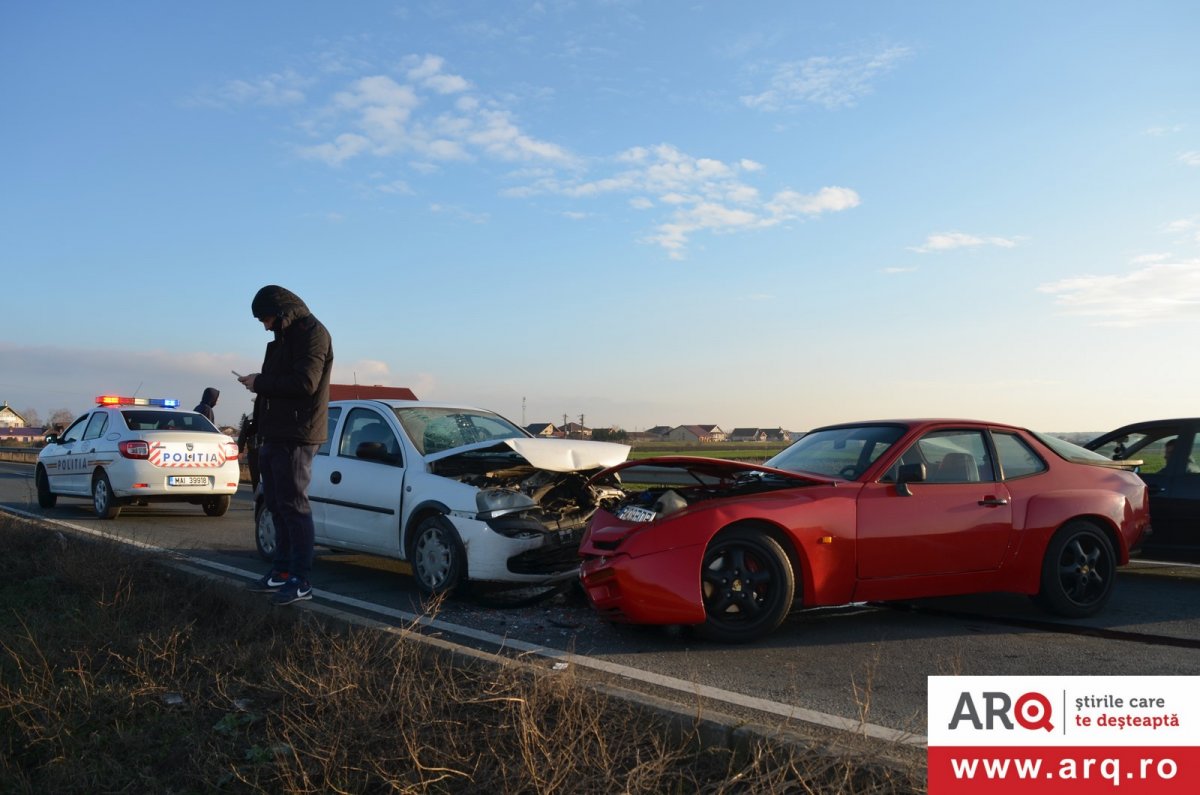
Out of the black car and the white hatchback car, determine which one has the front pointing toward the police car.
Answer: the black car

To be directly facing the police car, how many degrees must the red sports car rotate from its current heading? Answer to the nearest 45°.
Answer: approximately 90° to its right

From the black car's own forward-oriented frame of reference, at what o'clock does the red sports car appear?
The red sports car is roughly at 10 o'clock from the black car.

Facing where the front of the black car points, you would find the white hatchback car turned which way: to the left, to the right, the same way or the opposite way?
the opposite way

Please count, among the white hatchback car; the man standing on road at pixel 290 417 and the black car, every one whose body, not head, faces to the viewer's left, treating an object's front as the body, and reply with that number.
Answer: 2

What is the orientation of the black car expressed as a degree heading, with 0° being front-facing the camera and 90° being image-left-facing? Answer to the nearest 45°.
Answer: approximately 90°

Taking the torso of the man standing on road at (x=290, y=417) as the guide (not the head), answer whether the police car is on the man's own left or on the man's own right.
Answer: on the man's own right

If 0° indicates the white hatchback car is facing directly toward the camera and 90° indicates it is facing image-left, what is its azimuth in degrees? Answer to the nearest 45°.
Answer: approximately 315°

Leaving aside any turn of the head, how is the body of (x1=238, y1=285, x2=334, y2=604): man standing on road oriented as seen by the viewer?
to the viewer's left

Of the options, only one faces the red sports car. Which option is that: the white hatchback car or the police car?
the white hatchback car

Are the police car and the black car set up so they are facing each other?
no

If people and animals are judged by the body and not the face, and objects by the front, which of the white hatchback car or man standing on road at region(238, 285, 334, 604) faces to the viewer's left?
the man standing on road

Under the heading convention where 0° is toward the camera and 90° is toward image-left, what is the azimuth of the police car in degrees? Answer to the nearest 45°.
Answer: approximately 135°

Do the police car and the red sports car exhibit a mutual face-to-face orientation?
no

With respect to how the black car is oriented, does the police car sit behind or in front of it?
in front

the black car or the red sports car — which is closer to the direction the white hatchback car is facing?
the red sports car

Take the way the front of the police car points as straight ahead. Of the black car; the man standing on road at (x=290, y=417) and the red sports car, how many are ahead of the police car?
0

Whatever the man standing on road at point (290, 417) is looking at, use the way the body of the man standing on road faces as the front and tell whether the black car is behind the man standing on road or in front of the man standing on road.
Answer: behind

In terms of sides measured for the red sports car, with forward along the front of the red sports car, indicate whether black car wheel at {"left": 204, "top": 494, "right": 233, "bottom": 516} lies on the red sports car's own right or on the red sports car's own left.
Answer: on the red sports car's own right

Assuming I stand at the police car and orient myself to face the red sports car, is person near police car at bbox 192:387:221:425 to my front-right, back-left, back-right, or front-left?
back-left

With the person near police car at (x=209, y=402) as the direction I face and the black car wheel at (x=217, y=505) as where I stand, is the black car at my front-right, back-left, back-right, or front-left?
back-right
